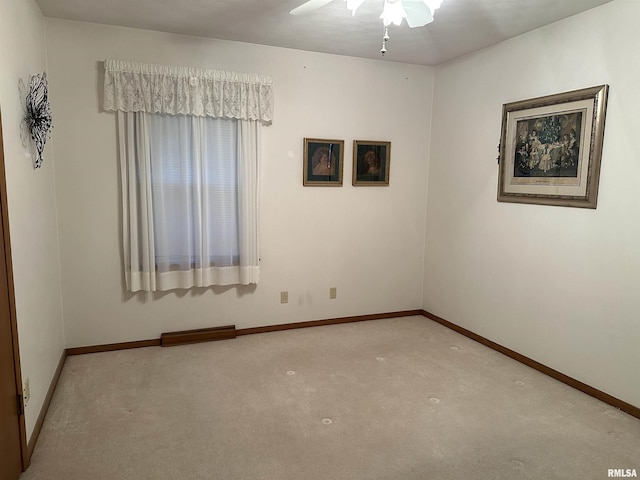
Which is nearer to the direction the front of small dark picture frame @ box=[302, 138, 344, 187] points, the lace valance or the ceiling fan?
the ceiling fan

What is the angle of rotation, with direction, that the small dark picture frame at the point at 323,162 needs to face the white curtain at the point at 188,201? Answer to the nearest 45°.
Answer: approximately 45° to its right

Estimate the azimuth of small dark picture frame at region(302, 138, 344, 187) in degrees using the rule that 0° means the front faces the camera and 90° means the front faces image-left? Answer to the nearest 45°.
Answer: approximately 0°

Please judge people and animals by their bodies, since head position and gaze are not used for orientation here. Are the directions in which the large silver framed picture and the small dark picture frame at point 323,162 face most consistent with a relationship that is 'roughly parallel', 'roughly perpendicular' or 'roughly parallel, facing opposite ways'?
roughly perpendicular

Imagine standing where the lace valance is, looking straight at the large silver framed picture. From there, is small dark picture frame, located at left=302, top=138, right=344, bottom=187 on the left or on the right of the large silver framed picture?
left

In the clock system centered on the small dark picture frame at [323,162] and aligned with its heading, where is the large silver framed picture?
The large silver framed picture is roughly at 10 o'clock from the small dark picture frame.

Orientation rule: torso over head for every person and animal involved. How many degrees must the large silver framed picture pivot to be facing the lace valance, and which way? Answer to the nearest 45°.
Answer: approximately 45° to its right

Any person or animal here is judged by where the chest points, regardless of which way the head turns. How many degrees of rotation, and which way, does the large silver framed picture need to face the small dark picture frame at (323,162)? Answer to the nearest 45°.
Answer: approximately 45° to its right

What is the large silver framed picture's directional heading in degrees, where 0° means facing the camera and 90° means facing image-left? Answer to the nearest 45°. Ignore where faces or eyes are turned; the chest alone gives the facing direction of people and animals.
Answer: approximately 45°

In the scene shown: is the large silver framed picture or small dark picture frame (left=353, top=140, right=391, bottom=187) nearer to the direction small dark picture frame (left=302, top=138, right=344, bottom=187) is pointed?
the large silver framed picture

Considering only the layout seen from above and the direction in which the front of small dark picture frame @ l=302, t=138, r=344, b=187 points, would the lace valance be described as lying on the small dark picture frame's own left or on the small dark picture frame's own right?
on the small dark picture frame's own right
